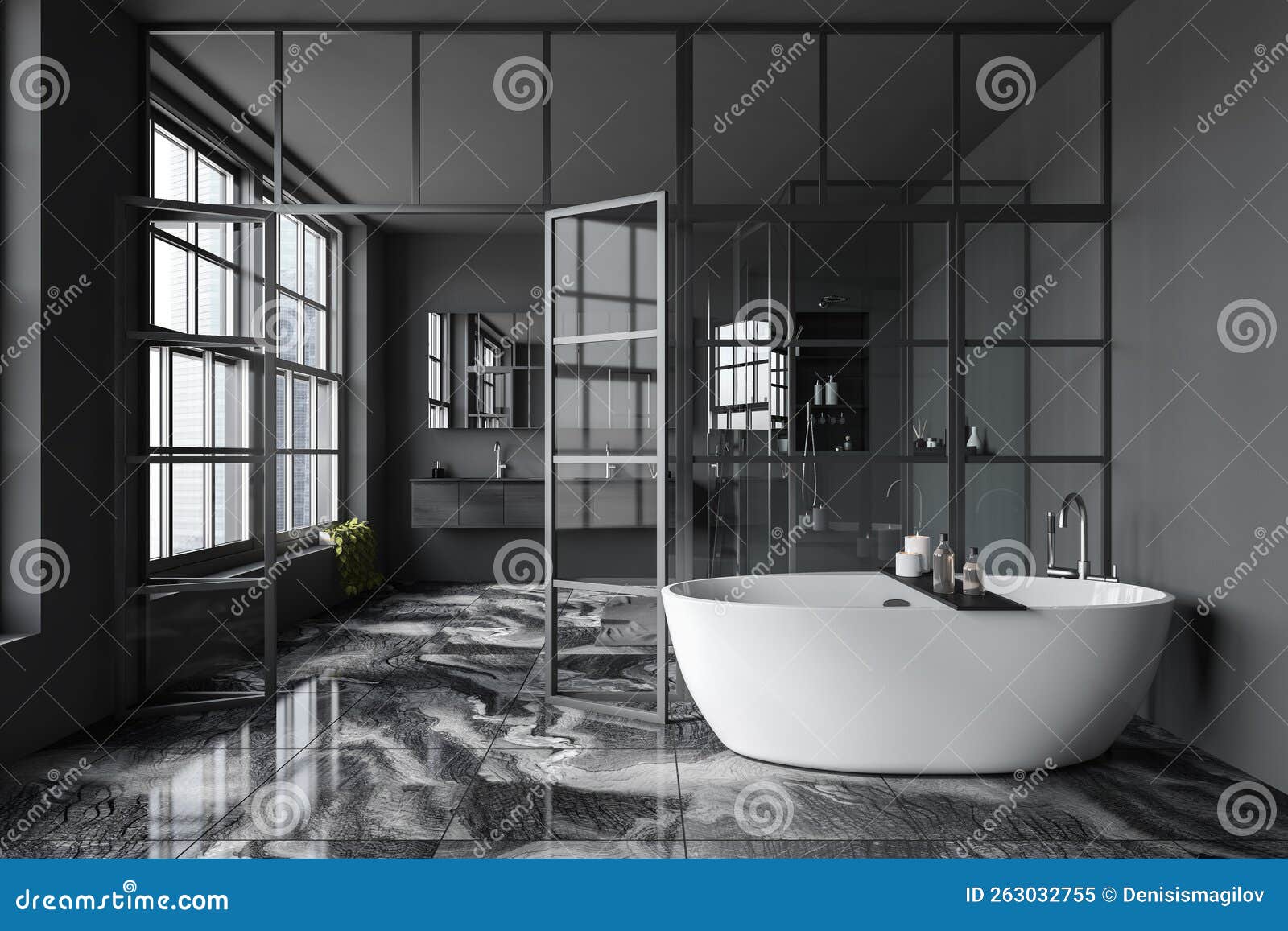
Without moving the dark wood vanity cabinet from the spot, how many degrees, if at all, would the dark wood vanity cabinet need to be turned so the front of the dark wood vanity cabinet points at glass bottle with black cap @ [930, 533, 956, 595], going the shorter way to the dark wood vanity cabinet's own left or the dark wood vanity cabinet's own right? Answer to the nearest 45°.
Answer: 0° — it already faces it

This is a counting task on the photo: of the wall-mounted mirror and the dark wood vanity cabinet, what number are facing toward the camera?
2

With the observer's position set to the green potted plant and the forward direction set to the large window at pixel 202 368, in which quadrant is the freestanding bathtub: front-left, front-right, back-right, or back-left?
front-left

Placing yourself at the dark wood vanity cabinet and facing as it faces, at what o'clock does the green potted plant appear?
The green potted plant is roughly at 2 o'clock from the dark wood vanity cabinet.

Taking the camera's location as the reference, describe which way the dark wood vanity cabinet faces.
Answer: facing the viewer

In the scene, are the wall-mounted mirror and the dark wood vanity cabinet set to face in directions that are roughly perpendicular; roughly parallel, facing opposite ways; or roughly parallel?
roughly parallel

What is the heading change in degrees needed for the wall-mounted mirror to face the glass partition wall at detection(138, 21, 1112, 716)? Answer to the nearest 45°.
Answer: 0° — it already faces it

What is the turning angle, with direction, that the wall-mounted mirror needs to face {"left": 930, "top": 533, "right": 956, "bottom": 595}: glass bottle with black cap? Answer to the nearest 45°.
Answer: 0° — it already faces it

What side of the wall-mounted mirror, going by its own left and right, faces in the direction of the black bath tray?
front

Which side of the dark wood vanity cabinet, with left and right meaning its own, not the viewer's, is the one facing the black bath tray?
front

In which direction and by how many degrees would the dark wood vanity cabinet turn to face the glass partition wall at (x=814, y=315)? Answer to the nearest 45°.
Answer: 0° — it already faces it
